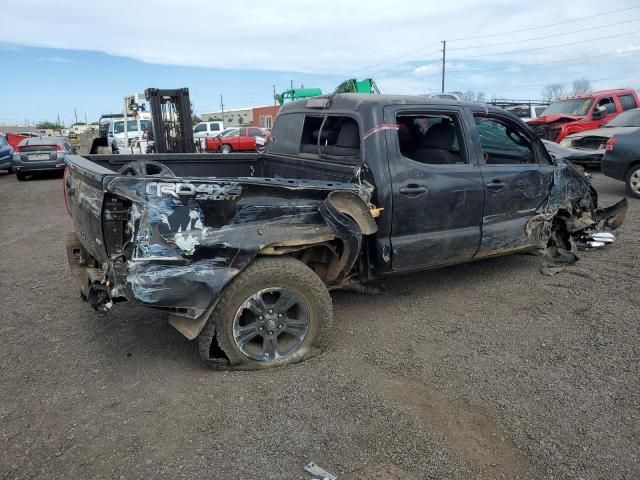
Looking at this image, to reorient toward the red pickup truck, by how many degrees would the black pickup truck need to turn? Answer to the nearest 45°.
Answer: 0° — it already faces it

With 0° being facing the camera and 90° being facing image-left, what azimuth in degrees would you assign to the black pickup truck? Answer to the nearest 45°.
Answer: approximately 225°

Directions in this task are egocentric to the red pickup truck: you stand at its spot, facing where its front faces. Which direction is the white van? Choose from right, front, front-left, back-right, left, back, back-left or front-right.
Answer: front-right

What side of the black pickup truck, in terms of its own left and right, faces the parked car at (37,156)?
left

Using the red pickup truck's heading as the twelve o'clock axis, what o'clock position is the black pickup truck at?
The black pickup truck is roughly at 11 o'clock from the red pickup truck.

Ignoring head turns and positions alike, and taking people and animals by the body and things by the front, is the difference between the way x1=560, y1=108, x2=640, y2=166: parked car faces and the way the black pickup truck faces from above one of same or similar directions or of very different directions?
very different directions

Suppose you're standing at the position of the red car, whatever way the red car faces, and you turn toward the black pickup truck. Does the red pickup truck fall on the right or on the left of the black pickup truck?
left

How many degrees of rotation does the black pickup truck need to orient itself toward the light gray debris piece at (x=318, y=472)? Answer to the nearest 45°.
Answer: approximately 135° to its right

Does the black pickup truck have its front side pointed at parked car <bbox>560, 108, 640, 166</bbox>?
yes

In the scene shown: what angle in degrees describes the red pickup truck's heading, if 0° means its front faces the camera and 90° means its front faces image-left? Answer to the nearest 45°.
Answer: approximately 45°

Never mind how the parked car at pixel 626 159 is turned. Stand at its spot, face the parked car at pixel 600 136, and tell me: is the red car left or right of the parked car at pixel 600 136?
left

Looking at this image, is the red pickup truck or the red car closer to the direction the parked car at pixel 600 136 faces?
the red car

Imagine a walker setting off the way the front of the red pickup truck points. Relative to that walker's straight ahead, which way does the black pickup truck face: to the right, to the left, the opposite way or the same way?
the opposite way

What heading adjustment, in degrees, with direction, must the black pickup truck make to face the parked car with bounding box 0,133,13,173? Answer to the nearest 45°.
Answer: approximately 90° to its left

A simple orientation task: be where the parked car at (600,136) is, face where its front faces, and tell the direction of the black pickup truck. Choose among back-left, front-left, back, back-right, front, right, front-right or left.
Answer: front-left
